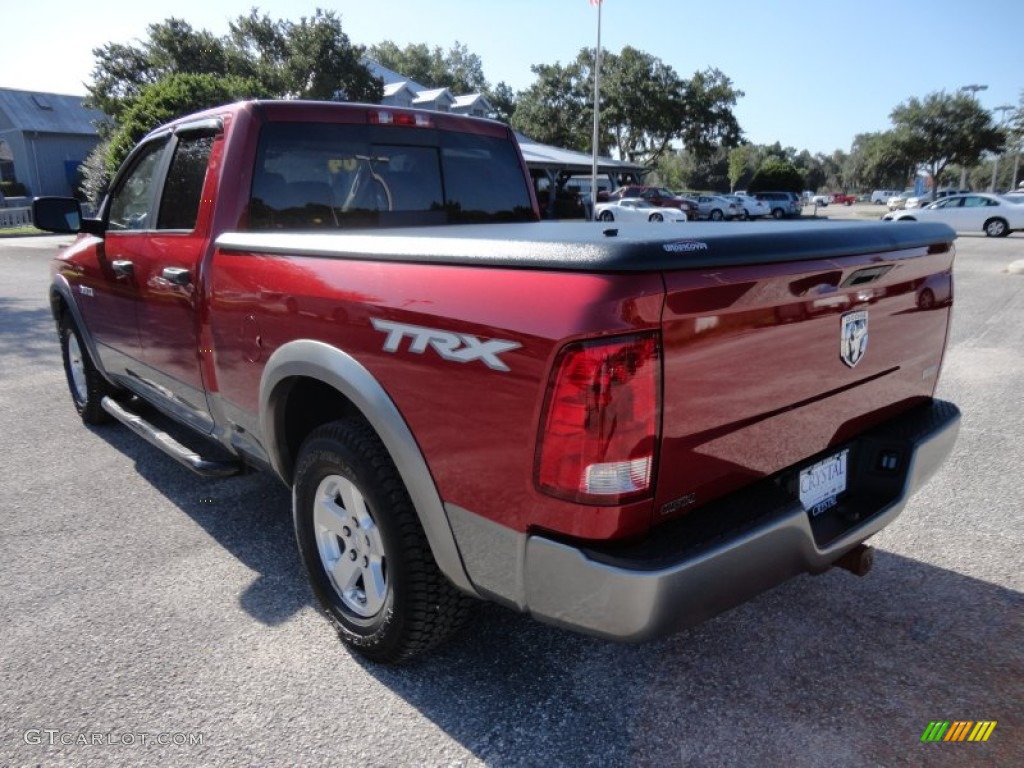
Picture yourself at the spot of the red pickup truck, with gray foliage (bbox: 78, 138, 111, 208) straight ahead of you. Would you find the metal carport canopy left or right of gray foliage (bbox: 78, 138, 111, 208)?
right

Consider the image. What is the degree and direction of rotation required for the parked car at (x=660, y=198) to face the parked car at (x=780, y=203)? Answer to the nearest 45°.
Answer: approximately 45° to its left

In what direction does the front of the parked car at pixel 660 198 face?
to the viewer's right

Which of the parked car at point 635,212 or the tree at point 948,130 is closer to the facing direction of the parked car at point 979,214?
the parked car

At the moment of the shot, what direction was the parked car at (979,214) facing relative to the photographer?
facing to the left of the viewer

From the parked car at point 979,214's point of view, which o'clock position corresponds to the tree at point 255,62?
The tree is roughly at 12 o'clock from the parked car.

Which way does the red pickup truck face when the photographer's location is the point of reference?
facing away from the viewer and to the left of the viewer

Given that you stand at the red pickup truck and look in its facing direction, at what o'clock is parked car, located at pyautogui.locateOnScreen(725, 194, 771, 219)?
The parked car is roughly at 2 o'clock from the red pickup truck.
